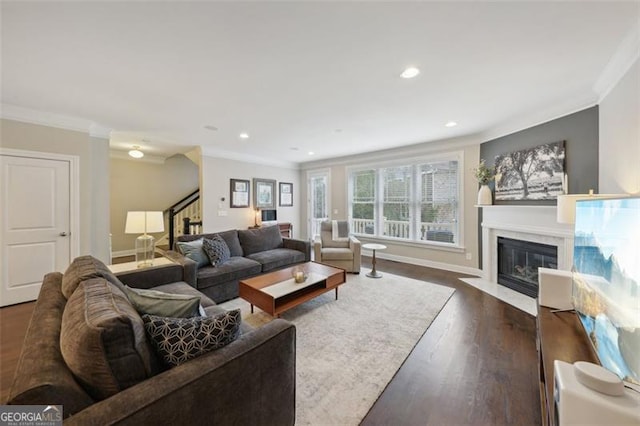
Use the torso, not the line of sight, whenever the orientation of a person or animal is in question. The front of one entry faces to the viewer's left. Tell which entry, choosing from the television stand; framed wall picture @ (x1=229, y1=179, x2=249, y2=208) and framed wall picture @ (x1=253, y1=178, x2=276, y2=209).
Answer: the television stand

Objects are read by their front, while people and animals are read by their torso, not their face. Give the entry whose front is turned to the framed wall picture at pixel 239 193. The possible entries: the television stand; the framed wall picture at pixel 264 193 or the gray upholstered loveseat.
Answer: the television stand

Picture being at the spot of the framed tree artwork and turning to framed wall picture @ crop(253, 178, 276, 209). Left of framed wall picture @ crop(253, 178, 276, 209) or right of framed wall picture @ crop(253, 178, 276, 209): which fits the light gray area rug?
left

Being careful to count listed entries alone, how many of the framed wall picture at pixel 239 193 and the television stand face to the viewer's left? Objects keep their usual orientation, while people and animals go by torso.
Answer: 1

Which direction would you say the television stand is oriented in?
to the viewer's left

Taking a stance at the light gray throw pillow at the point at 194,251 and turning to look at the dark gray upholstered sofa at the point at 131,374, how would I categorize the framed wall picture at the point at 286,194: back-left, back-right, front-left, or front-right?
back-left

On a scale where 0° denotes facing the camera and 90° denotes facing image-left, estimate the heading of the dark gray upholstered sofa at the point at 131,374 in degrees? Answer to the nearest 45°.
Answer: approximately 225°
